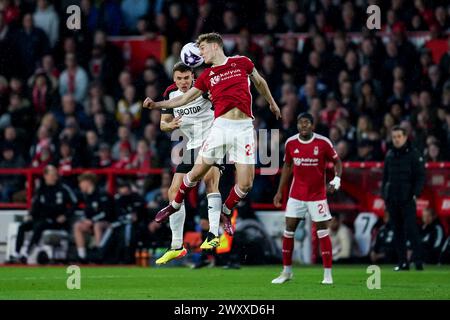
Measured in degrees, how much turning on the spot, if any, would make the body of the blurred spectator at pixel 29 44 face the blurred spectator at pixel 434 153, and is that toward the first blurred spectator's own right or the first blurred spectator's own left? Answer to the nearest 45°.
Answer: approximately 45° to the first blurred spectator's own left

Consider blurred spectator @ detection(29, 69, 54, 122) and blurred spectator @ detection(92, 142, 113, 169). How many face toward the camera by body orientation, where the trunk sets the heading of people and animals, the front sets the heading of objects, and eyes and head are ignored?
2

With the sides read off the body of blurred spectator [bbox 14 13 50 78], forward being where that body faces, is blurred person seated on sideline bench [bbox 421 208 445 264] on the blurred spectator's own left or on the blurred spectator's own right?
on the blurred spectator's own left

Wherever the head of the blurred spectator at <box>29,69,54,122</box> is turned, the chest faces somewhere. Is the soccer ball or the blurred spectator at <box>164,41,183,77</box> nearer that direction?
the soccer ball

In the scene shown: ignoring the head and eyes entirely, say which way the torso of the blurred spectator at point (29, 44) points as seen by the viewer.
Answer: toward the camera

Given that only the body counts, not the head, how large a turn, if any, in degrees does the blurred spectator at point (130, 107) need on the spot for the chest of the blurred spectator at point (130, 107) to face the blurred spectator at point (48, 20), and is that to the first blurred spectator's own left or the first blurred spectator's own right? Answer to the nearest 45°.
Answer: approximately 135° to the first blurred spectator's own right

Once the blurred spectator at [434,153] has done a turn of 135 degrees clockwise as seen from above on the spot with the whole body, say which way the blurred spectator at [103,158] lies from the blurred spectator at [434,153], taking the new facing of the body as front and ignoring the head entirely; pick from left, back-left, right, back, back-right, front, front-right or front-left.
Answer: front-left

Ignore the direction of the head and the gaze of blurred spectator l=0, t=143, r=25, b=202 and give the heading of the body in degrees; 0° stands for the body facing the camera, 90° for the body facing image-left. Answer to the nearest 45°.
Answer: approximately 0°

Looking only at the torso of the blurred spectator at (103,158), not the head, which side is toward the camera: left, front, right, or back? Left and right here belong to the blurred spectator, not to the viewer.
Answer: front

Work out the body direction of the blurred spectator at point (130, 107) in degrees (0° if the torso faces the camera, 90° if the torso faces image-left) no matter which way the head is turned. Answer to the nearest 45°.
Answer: approximately 0°

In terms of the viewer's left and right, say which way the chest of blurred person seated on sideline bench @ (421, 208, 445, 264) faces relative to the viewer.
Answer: facing the viewer and to the left of the viewer
